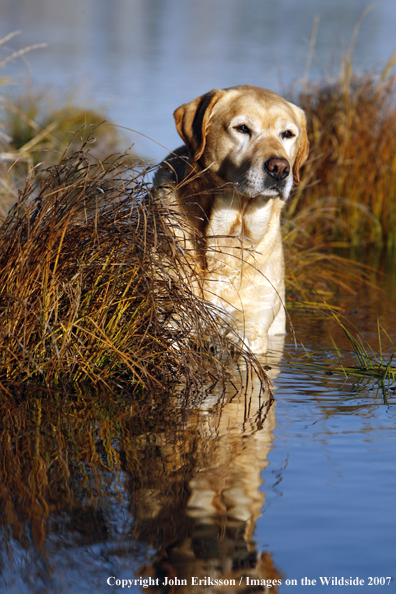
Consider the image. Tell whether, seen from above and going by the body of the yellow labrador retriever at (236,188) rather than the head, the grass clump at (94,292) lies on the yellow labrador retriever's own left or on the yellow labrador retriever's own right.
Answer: on the yellow labrador retriever's own right

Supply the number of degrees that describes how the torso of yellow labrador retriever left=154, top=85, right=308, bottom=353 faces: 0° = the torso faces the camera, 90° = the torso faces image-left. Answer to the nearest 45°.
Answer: approximately 315°
